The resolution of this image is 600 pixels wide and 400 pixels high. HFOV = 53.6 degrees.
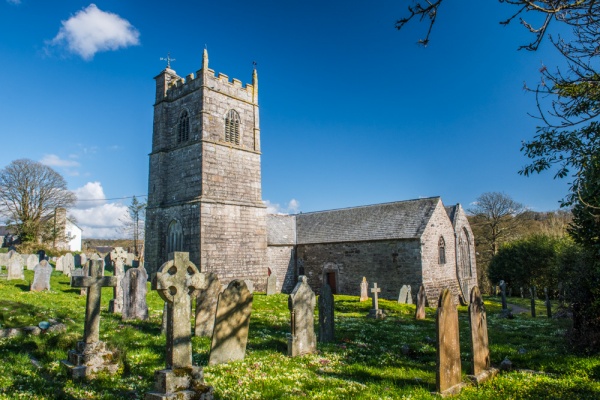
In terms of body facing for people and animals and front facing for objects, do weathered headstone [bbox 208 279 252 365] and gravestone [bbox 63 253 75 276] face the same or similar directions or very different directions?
same or similar directions

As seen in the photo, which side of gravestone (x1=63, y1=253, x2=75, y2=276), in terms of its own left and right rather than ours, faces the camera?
front

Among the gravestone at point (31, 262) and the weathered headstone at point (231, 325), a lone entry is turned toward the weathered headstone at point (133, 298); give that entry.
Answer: the gravestone

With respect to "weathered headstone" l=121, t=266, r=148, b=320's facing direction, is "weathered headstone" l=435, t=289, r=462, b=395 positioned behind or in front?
in front

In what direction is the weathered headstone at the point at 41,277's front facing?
toward the camera

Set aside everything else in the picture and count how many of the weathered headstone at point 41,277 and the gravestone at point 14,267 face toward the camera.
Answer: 2

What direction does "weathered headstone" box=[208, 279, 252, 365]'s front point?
toward the camera

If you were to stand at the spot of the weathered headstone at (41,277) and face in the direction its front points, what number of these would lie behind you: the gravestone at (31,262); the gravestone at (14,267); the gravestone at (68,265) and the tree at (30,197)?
4

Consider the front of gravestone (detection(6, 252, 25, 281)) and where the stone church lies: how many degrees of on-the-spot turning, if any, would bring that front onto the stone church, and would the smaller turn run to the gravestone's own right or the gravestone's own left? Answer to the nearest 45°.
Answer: approximately 90° to the gravestone's own left

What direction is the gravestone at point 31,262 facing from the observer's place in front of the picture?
facing the viewer

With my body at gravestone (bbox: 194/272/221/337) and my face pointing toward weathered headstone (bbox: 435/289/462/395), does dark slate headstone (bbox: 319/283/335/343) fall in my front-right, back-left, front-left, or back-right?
front-left

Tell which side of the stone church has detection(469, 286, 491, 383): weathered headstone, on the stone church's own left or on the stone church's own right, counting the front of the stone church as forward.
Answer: on the stone church's own left

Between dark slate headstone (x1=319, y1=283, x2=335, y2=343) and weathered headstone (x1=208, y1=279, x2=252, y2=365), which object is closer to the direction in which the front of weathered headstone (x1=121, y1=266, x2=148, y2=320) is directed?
the weathered headstone

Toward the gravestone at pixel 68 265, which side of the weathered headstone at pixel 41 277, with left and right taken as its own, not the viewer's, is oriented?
back

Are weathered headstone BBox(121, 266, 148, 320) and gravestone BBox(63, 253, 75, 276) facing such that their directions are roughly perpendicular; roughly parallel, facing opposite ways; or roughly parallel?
roughly parallel
